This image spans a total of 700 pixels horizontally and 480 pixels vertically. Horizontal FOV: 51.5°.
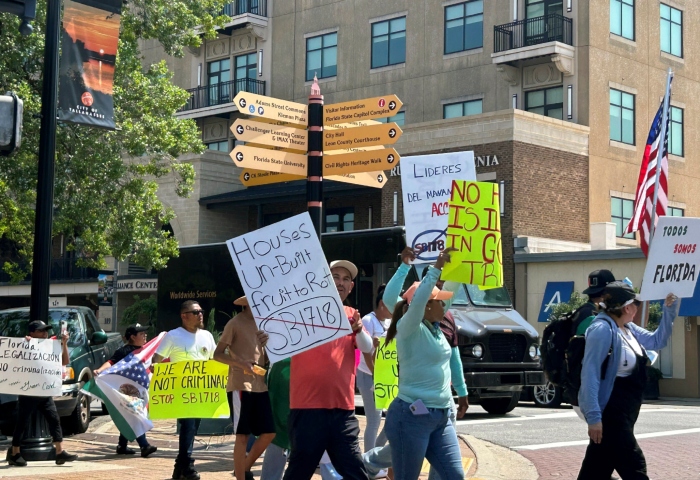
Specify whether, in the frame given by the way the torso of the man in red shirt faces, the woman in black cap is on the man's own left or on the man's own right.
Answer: on the man's own left

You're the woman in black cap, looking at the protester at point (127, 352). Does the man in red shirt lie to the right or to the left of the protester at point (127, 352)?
left

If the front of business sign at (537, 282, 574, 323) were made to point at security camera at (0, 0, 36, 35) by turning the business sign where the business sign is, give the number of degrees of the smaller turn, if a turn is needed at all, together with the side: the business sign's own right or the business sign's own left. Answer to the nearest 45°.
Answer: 0° — it already faces it

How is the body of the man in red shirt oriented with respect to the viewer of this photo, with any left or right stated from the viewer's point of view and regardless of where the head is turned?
facing the viewer

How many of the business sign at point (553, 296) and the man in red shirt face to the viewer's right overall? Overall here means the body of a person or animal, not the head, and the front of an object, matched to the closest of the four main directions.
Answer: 0

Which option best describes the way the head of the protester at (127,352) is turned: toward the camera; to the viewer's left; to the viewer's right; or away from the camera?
to the viewer's right

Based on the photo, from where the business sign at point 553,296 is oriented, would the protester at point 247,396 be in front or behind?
in front

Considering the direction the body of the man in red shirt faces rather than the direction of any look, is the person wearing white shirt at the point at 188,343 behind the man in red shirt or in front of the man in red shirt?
behind

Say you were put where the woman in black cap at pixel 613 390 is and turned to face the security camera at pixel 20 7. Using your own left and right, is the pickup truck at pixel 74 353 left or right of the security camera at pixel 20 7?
right

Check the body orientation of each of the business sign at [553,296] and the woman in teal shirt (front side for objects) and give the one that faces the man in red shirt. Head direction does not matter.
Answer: the business sign
